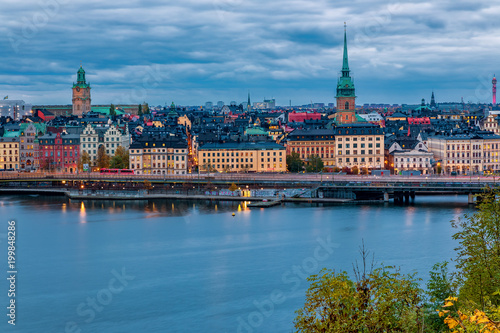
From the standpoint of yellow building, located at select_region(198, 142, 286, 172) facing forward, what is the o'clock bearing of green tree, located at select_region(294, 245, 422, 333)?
The green tree is roughly at 12 o'clock from the yellow building.

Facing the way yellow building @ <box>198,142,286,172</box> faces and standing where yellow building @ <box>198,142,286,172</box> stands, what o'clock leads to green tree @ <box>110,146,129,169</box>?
The green tree is roughly at 3 o'clock from the yellow building.

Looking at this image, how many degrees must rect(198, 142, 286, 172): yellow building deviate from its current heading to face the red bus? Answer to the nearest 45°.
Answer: approximately 90° to its right

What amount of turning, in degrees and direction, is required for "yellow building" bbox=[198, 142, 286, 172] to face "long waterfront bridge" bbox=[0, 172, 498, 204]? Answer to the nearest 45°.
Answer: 0° — it already faces it

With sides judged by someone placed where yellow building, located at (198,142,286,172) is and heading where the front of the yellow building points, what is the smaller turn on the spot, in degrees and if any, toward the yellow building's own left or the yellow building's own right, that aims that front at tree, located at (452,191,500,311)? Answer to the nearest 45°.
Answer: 0° — it already faces it

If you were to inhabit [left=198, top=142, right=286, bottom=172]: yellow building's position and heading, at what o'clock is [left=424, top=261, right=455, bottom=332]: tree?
The tree is roughly at 12 o'clock from the yellow building.

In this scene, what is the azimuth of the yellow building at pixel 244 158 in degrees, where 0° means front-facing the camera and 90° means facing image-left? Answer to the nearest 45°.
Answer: approximately 0°

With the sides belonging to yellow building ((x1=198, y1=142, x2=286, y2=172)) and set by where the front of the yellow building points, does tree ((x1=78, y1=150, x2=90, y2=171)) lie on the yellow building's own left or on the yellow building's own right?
on the yellow building's own right

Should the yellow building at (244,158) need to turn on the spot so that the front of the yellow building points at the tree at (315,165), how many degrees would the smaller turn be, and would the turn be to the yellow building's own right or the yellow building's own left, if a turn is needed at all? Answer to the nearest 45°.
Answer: approximately 90° to the yellow building's own left
